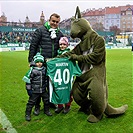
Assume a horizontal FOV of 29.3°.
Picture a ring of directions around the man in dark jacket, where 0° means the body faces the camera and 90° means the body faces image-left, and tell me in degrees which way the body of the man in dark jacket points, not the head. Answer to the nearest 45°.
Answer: approximately 315°
